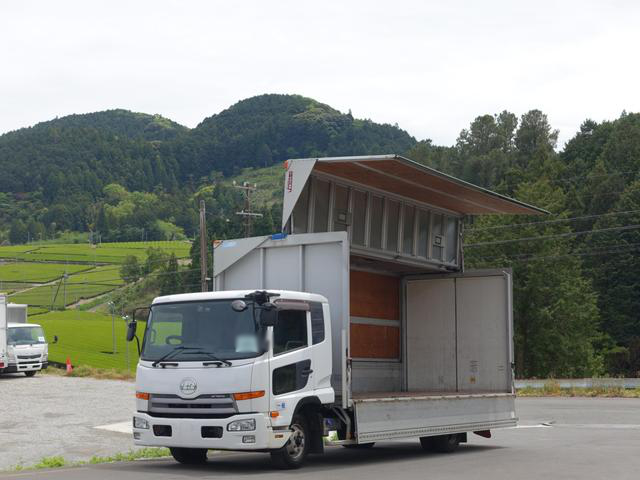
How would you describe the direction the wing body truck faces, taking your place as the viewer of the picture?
facing the viewer and to the left of the viewer

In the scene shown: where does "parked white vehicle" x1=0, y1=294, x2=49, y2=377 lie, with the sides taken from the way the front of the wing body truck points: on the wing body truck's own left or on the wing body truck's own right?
on the wing body truck's own right

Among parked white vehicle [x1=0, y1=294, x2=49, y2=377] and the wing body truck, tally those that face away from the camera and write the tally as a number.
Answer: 0

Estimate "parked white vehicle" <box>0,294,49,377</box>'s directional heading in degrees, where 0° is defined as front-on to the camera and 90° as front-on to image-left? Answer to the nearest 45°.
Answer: approximately 315°

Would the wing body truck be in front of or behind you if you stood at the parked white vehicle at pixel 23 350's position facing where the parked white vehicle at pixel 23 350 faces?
in front
